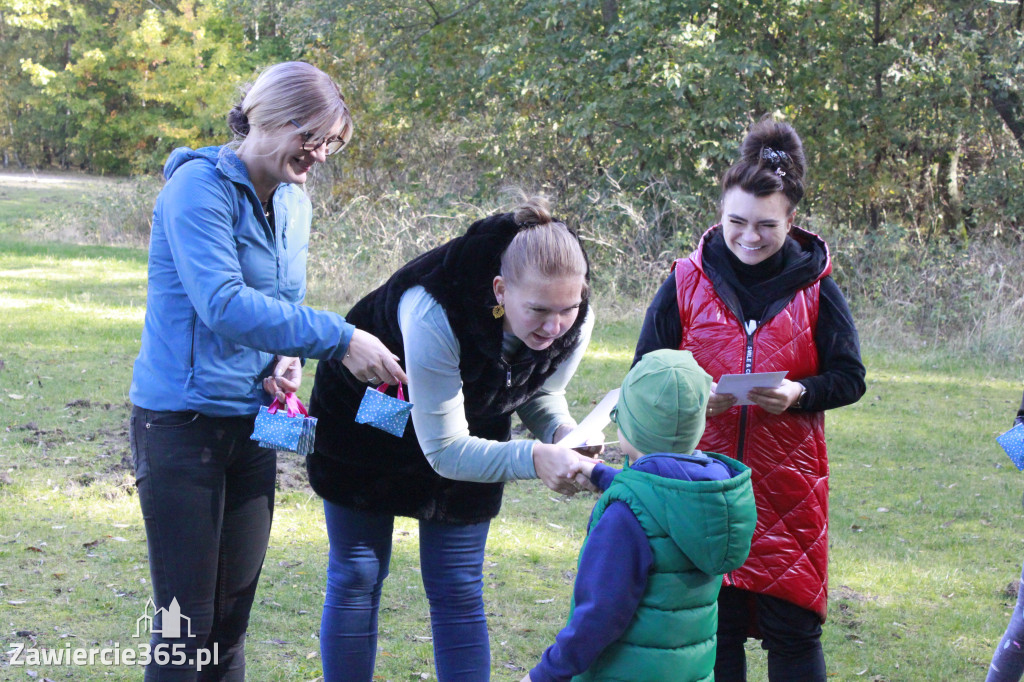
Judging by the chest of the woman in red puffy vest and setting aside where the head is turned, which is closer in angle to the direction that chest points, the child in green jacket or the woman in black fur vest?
the child in green jacket

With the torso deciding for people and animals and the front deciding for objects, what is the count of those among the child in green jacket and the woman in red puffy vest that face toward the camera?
1

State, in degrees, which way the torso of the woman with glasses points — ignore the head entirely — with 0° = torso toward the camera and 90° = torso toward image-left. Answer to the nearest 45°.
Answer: approximately 315°

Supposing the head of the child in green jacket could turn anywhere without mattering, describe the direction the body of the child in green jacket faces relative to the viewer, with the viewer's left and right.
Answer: facing away from the viewer and to the left of the viewer

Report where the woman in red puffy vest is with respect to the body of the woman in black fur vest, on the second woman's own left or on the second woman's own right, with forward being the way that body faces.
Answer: on the second woman's own left

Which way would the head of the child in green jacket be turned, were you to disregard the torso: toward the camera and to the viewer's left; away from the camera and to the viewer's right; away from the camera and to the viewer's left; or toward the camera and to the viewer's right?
away from the camera and to the viewer's left

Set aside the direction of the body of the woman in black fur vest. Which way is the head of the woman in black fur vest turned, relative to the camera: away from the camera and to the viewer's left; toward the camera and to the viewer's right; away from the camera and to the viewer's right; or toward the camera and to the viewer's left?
toward the camera and to the viewer's right

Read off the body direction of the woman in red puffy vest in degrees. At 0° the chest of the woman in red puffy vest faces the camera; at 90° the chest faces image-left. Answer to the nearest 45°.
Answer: approximately 0°

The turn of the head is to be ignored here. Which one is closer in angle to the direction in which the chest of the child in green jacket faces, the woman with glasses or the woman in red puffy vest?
the woman with glasses

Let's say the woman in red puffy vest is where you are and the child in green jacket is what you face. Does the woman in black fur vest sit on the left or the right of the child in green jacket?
right

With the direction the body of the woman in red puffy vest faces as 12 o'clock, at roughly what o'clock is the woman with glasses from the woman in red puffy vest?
The woman with glasses is roughly at 2 o'clock from the woman in red puffy vest.
